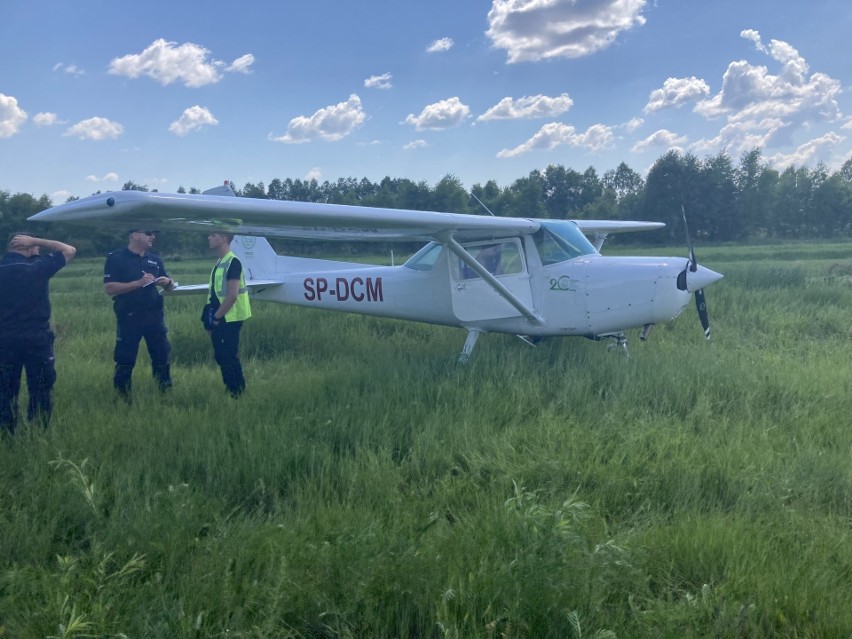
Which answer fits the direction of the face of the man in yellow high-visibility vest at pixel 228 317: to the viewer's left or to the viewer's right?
to the viewer's left

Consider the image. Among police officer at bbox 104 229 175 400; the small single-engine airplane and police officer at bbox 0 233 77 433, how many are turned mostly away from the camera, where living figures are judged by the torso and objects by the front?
1

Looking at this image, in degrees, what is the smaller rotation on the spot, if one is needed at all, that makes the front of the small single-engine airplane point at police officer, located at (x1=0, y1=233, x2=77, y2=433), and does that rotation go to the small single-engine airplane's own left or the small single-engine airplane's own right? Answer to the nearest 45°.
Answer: approximately 90° to the small single-engine airplane's own right

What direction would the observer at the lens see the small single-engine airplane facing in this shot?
facing the viewer and to the right of the viewer

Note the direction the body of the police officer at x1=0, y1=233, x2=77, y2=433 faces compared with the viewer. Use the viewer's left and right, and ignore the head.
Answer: facing away from the viewer

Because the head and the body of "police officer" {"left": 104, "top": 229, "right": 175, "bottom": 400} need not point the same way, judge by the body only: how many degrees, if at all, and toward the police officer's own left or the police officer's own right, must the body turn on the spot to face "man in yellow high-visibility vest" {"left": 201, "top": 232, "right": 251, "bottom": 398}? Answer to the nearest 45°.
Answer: approximately 45° to the police officer's own left

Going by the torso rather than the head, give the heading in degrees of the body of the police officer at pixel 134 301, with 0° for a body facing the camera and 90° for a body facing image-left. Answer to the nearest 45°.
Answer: approximately 315°

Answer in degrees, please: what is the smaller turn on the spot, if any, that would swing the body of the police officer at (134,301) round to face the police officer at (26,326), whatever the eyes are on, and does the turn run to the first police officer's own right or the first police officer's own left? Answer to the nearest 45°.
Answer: approximately 90° to the first police officer's own right

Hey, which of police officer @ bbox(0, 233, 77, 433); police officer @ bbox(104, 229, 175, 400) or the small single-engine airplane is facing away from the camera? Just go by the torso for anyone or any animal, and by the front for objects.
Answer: police officer @ bbox(0, 233, 77, 433)

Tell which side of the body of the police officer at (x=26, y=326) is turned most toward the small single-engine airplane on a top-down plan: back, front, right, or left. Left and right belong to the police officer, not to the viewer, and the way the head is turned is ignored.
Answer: right

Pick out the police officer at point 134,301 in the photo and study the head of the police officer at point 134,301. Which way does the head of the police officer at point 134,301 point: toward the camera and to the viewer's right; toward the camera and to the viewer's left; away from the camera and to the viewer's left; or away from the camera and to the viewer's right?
toward the camera and to the viewer's right
